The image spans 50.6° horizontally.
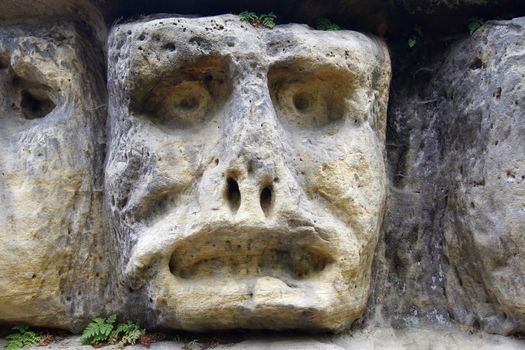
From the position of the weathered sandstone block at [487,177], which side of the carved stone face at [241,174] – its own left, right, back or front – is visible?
left

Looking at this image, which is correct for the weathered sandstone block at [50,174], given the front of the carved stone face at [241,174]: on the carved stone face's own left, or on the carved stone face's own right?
on the carved stone face's own right

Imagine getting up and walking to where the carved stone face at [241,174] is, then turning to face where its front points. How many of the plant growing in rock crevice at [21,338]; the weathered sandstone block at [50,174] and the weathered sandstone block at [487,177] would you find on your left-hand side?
1

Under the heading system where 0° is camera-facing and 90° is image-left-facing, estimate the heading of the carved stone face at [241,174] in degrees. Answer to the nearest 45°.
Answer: approximately 0°

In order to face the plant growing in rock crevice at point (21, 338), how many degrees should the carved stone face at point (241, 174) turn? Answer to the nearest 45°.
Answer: approximately 90° to its right
